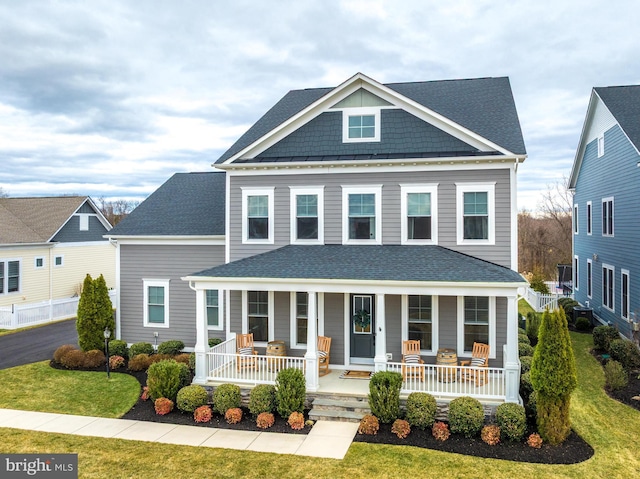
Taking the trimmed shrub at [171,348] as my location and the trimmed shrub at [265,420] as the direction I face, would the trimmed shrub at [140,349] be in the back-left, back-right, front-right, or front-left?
back-right

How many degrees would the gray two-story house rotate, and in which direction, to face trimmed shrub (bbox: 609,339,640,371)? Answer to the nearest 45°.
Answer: approximately 90° to its left

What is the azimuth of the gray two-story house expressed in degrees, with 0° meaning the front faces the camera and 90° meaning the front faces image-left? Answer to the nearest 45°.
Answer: approximately 0°

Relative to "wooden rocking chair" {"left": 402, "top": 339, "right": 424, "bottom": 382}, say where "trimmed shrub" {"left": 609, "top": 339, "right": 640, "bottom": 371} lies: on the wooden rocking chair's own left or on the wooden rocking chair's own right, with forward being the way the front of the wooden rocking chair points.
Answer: on the wooden rocking chair's own left

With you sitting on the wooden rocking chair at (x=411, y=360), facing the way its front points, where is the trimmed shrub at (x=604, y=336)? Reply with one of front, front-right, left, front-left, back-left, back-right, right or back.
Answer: back-left

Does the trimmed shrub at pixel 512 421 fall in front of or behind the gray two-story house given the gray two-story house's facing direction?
in front

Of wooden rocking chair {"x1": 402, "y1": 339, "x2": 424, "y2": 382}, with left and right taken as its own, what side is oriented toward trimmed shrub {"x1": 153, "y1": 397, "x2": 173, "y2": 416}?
right

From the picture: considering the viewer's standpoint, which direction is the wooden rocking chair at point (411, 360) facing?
facing the viewer

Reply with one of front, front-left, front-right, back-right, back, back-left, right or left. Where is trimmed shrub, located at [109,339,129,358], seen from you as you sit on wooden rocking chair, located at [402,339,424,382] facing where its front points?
right

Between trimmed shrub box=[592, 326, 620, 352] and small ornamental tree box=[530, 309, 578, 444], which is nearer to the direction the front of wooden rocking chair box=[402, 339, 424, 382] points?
the small ornamental tree

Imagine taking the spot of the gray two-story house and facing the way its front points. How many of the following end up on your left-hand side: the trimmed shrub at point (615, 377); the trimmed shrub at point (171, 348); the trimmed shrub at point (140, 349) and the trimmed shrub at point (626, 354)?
2

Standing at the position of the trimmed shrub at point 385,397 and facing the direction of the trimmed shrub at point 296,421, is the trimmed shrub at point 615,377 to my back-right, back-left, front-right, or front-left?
back-right

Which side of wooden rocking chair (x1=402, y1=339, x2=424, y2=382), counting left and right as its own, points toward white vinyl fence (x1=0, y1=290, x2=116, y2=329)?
right

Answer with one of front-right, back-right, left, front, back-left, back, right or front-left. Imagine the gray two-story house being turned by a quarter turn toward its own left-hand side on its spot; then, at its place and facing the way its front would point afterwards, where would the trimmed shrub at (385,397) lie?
right

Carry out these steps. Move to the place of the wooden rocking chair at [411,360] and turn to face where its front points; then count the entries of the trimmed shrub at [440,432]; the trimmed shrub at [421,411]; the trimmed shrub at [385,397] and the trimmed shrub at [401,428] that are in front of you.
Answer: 4

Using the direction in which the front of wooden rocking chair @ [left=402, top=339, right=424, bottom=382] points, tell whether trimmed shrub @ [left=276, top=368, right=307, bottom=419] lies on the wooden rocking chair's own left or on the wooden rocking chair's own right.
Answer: on the wooden rocking chair's own right

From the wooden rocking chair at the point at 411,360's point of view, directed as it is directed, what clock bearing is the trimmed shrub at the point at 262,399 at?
The trimmed shrub is roughly at 2 o'clock from the wooden rocking chair.
